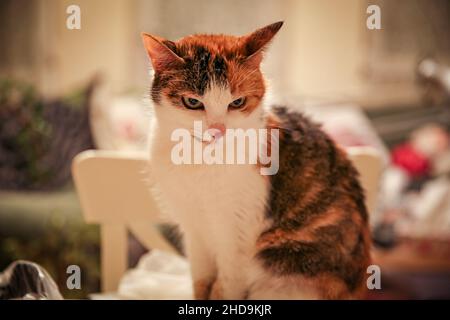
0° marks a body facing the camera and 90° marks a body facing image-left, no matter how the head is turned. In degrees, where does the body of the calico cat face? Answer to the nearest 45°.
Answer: approximately 45°

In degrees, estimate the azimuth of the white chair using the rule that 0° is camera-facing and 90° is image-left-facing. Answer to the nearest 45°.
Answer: approximately 0°
